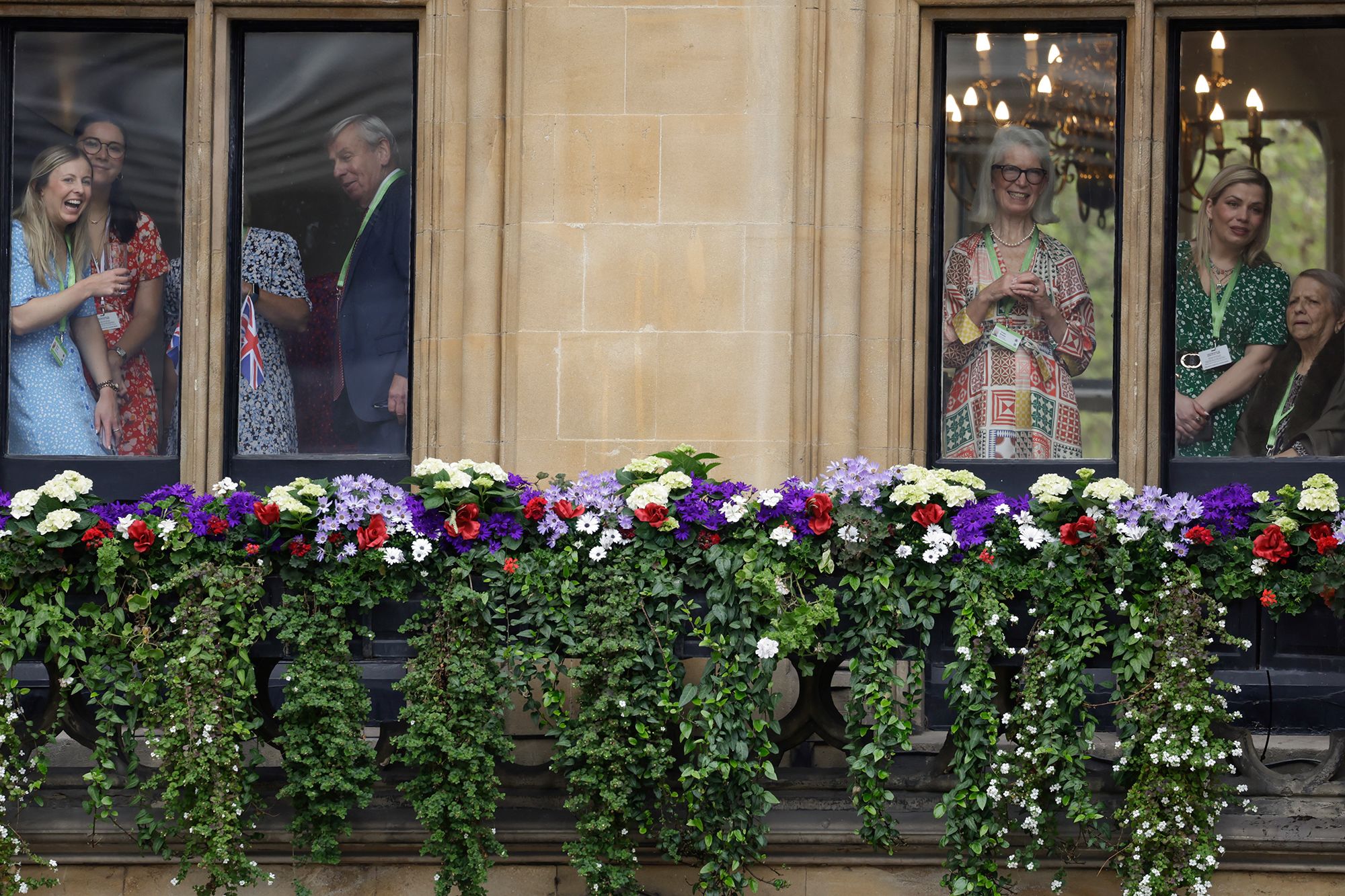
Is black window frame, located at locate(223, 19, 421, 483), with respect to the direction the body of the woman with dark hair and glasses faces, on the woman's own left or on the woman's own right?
on the woman's own left

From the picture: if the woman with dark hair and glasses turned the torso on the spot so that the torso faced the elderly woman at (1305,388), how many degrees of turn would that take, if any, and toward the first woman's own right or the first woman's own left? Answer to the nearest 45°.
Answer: approximately 135° to the first woman's own left

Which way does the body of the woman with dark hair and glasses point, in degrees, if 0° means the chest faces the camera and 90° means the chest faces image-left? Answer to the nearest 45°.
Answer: approximately 45°

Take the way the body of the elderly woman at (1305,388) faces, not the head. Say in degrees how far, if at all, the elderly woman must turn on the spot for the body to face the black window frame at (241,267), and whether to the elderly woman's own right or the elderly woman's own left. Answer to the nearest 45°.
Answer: approximately 45° to the elderly woman's own right

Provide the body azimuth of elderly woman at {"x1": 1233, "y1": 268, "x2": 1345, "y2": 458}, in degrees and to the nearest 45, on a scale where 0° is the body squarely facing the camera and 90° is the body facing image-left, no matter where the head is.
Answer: approximately 45°

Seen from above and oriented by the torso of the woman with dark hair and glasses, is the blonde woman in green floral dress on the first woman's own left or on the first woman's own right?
on the first woman's own left

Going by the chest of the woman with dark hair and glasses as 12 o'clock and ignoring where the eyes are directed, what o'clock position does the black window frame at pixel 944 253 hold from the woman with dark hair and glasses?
The black window frame is roughly at 8 o'clock from the woman with dark hair and glasses.

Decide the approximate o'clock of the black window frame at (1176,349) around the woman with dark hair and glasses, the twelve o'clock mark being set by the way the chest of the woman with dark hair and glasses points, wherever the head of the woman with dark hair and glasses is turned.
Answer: The black window frame is roughly at 8 o'clock from the woman with dark hair and glasses.
